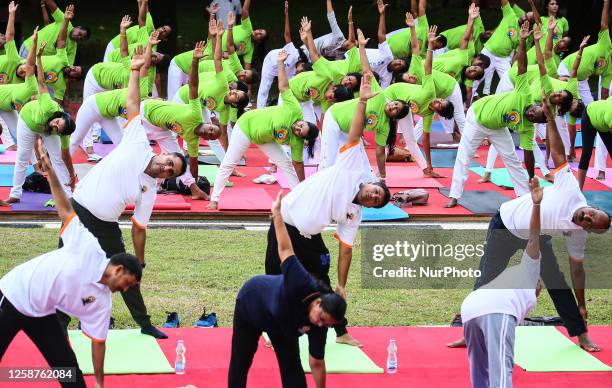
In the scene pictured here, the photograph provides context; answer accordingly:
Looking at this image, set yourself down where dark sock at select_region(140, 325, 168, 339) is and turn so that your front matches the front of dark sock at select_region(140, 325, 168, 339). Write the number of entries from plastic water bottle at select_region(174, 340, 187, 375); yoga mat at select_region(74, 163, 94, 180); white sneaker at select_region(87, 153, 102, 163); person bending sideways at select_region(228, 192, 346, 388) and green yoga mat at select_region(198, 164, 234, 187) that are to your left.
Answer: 3

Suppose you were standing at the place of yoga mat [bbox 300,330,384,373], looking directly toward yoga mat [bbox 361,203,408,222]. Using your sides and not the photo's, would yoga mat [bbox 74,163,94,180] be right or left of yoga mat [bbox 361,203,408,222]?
left

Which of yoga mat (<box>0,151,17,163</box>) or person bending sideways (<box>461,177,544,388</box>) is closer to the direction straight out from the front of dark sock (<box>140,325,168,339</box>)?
the person bending sideways

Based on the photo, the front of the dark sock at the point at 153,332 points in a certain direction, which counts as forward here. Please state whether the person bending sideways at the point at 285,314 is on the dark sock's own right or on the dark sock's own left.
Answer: on the dark sock's own right

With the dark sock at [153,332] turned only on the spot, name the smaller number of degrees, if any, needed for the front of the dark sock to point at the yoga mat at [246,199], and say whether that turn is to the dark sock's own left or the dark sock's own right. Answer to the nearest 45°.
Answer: approximately 90° to the dark sock's own left

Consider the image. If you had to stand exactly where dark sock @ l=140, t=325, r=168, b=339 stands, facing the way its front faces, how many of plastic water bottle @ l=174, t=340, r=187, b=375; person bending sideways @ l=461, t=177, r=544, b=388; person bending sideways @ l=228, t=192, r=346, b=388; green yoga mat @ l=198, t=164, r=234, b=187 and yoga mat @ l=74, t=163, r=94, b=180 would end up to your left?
2

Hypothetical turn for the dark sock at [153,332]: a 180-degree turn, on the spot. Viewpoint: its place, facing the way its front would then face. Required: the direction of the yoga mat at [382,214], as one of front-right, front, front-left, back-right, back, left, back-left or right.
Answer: back-right

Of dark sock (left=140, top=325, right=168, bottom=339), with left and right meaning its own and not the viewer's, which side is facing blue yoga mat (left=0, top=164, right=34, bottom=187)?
left

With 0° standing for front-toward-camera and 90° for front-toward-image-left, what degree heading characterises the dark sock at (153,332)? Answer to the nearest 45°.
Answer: approximately 270°

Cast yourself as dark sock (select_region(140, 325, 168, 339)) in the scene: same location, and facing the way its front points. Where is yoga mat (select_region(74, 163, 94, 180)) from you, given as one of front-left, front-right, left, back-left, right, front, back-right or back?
left

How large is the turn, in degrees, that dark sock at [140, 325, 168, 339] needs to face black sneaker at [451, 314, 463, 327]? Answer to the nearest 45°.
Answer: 0° — it already faces it

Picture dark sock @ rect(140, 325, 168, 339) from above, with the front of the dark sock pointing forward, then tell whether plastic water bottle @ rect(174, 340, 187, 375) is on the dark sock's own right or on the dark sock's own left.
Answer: on the dark sock's own right

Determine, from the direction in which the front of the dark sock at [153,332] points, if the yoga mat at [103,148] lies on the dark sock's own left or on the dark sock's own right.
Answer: on the dark sock's own left

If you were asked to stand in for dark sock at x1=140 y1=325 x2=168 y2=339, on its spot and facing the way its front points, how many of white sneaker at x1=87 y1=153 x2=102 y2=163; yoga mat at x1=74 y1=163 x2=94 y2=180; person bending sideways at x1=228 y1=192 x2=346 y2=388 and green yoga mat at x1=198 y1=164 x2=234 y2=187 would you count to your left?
3

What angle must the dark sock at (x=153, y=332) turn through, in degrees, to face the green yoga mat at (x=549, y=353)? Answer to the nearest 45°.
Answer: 0° — it already faces it
